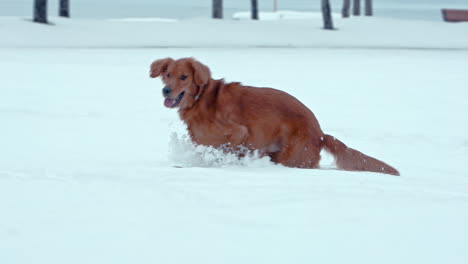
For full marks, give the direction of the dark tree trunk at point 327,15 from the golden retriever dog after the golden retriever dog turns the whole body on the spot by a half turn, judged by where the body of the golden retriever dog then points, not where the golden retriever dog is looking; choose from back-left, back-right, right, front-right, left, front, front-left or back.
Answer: left

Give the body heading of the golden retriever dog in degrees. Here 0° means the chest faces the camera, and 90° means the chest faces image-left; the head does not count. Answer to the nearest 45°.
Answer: approximately 90°

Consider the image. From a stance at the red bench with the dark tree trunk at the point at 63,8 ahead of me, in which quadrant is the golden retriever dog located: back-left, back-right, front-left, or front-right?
front-left

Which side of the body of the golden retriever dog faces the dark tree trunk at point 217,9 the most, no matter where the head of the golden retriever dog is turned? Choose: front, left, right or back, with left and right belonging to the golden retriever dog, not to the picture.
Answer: right

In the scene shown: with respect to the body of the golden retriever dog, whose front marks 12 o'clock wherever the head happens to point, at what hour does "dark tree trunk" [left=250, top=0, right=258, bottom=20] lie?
The dark tree trunk is roughly at 3 o'clock from the golden retriever dog.

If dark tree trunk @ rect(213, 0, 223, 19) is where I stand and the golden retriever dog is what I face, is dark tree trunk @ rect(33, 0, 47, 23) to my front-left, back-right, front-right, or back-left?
front-right

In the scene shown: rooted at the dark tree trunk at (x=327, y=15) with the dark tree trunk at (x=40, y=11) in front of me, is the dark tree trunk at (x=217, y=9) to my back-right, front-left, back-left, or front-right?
front-right
